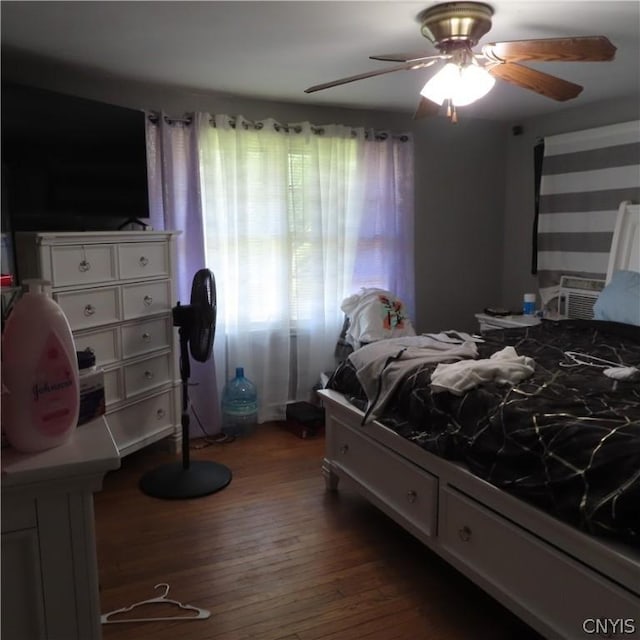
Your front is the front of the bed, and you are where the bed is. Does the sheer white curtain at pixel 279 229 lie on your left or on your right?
on your right

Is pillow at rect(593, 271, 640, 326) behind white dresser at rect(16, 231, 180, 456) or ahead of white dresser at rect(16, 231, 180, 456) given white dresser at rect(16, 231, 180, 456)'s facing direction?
ahead

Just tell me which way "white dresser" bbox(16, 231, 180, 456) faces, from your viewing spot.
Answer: facing the viewer and to the right of the viewer

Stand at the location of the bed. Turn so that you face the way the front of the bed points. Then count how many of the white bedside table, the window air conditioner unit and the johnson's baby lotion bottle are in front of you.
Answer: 1

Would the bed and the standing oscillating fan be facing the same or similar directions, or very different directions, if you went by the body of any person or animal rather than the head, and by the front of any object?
very different directions

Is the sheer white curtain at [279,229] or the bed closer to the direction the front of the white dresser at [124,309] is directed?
the bed

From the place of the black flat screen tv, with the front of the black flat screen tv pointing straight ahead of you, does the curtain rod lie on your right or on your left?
on your left

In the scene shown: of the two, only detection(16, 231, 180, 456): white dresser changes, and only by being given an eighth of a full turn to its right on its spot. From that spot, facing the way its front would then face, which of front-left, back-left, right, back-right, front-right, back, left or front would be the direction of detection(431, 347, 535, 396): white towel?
front-left

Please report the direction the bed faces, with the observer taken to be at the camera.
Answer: facing the viewer and to the left of the viewer

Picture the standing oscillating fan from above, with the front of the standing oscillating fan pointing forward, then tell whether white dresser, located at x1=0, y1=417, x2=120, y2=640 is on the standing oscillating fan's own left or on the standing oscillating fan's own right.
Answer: on the standing oscillating fan's own right

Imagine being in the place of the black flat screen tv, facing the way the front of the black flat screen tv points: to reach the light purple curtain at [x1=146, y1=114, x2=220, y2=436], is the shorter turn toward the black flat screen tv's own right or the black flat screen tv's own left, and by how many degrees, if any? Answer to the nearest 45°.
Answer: approximately 90° to the black flat screen tv's own left

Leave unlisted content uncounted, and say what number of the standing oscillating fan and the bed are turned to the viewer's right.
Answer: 1

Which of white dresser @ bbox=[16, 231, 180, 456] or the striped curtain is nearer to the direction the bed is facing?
the white dresser

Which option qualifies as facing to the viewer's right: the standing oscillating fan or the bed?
the standing oscillating fan

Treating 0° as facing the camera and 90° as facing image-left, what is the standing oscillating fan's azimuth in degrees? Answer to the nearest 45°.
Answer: approximately 270°

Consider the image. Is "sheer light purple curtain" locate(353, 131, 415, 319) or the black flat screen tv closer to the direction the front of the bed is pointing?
the black flat screen tv
